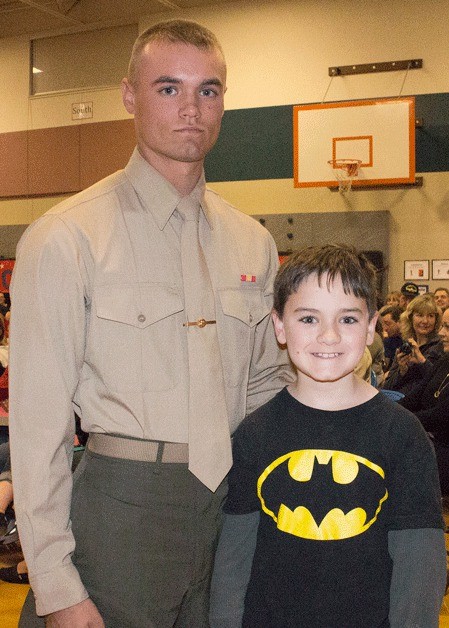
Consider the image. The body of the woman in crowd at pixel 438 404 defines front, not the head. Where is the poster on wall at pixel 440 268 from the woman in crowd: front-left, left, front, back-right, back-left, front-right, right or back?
back-right

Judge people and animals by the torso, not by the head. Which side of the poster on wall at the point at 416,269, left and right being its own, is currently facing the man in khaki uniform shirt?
front

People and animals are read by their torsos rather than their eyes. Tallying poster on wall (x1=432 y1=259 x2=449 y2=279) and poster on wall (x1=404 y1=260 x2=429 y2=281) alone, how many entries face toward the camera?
2

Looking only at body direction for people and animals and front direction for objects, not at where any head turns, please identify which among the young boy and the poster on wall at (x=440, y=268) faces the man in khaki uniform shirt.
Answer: the poster on wall

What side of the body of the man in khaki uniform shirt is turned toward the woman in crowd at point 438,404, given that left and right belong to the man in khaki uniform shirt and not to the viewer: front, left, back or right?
left

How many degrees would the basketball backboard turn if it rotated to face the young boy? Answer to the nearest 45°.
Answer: approximately 45° to its left

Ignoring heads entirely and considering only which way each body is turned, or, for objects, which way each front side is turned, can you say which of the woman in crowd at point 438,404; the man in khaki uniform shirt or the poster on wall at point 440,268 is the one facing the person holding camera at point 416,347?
the poster on wall

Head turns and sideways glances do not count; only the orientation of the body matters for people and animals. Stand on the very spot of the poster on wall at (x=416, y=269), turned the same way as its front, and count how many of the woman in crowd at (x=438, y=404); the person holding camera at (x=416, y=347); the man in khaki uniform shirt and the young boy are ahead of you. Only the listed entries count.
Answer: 4

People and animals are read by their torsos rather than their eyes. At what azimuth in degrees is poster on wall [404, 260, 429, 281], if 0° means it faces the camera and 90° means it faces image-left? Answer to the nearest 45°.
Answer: approximately 0°

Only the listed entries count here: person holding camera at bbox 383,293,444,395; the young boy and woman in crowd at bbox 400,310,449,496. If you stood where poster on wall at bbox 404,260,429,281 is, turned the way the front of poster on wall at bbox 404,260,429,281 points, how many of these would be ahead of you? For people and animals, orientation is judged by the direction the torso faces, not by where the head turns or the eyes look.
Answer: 3
